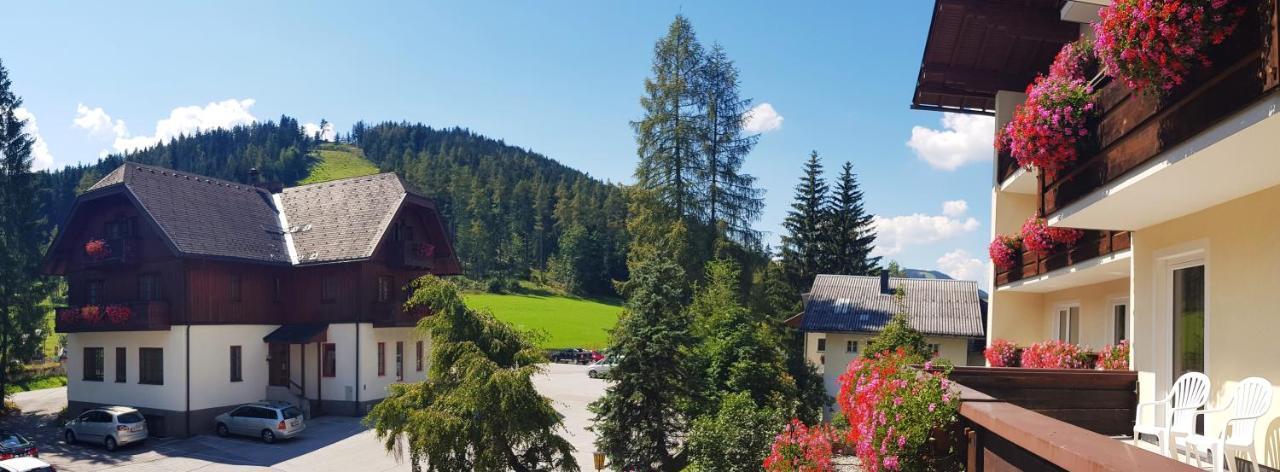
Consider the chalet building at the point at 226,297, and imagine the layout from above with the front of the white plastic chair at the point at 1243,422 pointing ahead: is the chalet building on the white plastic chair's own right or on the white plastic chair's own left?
on the white plastic chair's own right

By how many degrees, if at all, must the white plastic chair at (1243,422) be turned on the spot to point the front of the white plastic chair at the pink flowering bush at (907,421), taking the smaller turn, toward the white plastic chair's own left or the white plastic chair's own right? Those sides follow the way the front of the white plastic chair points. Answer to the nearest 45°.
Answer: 0° — it already faces it

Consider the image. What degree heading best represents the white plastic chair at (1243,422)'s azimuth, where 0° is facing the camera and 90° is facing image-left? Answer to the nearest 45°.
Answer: approximately 45°

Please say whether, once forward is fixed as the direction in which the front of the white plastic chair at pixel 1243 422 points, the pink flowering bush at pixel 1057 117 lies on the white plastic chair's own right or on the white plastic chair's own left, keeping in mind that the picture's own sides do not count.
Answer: on the white plastic chair's own right
